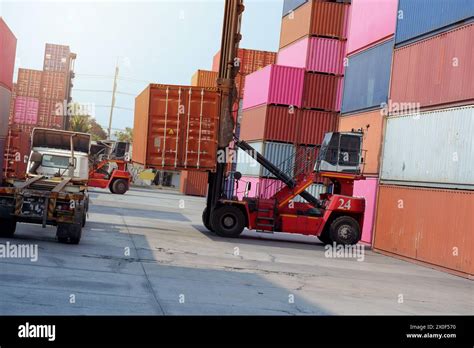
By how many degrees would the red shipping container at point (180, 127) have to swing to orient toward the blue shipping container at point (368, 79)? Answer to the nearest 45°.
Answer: approximately 135° to its left

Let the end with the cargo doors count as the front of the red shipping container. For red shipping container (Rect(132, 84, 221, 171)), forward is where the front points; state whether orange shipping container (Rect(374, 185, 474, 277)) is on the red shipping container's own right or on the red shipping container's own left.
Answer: on the red shipping container's own left

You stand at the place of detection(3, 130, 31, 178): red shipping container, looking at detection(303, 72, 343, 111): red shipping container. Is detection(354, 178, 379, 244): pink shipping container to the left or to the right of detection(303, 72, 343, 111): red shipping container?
right

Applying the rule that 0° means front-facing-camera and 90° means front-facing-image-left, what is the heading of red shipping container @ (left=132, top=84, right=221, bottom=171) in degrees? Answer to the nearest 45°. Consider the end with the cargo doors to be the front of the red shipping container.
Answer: approximately 0°

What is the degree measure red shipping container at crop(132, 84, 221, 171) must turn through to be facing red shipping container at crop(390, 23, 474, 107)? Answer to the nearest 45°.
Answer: approximately 90° to its left

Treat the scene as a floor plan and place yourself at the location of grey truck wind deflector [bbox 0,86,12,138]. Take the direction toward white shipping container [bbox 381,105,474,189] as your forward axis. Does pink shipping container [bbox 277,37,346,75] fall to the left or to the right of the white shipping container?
left

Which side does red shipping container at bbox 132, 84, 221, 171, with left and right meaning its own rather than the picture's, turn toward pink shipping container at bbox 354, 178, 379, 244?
left

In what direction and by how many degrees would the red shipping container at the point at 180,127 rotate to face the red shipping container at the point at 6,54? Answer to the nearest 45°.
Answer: approximately 135° to its right

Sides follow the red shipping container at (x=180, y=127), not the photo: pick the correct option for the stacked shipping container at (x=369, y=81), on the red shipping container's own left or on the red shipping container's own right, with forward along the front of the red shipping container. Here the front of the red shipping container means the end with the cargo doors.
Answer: on the red shipping container's own left

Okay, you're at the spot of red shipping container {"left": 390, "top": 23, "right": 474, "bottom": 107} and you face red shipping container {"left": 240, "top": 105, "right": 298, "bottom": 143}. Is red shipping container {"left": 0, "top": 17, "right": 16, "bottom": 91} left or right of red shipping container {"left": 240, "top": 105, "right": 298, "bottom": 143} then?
left

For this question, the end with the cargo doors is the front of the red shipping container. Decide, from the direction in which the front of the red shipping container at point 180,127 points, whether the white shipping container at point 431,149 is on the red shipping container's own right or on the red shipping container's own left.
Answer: on the red shipping container's own left
